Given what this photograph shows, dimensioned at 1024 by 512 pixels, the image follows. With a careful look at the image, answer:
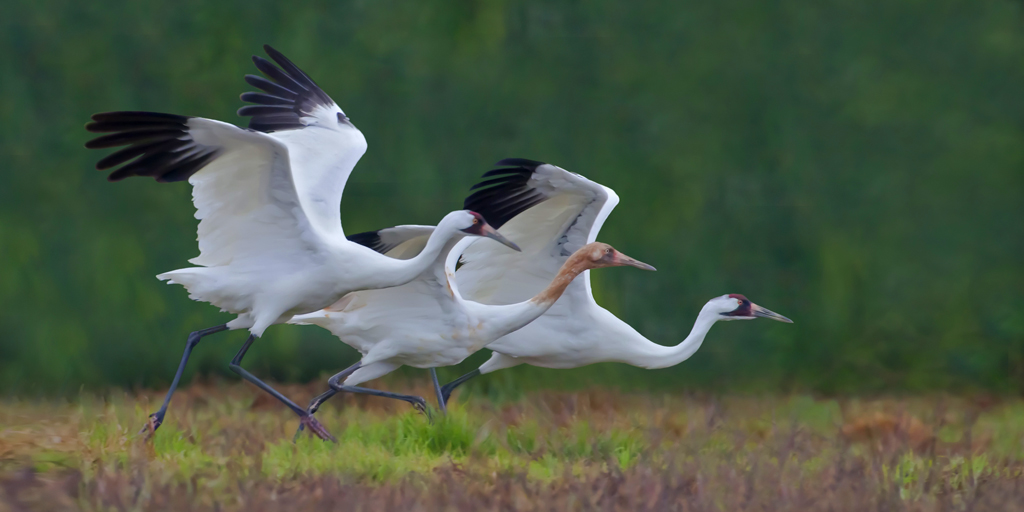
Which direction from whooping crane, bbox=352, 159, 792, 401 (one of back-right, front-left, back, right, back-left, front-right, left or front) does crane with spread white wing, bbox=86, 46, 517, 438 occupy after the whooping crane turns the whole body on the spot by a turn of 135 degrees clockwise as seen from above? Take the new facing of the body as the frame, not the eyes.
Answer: front

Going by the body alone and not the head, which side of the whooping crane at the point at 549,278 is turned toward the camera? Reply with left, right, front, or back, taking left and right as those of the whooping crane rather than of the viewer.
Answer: right

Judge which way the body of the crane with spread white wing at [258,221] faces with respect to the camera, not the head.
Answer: to the viewer's right
